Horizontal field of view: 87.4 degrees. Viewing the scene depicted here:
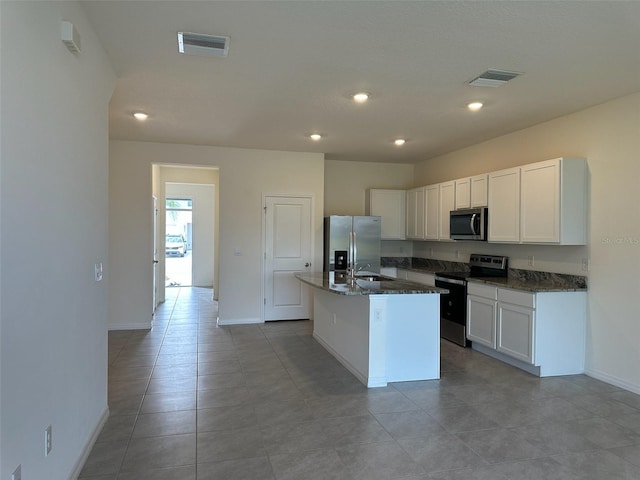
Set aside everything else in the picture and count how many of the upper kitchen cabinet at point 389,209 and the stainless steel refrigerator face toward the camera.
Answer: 2

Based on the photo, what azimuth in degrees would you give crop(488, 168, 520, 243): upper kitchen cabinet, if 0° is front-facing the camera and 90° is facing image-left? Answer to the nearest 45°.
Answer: approximately 45°

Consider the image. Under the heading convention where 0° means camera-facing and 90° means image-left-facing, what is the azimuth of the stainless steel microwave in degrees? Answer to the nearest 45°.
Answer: approximately 45°

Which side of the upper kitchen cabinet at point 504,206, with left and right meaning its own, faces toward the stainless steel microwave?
right

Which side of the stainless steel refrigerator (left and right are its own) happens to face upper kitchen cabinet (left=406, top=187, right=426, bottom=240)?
left

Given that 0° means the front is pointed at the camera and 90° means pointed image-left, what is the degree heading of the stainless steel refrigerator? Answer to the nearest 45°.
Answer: approximately 0°

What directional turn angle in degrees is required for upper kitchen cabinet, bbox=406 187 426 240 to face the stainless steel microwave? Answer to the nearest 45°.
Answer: approximately 90° to its left

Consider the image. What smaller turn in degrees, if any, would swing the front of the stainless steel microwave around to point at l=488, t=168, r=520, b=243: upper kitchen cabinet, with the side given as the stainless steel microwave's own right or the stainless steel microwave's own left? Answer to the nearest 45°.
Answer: approximately 90° to the stainless steel microwave's own left

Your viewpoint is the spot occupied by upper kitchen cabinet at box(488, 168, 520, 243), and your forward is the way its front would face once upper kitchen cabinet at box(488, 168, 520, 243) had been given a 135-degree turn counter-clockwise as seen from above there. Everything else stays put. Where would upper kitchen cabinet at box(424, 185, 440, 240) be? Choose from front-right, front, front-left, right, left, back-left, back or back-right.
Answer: back-left

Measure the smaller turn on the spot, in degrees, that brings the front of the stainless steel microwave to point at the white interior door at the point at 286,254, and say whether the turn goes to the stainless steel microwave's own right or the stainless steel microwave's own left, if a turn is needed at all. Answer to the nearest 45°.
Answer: approximately 45° to the stainless steel microwave's own right
